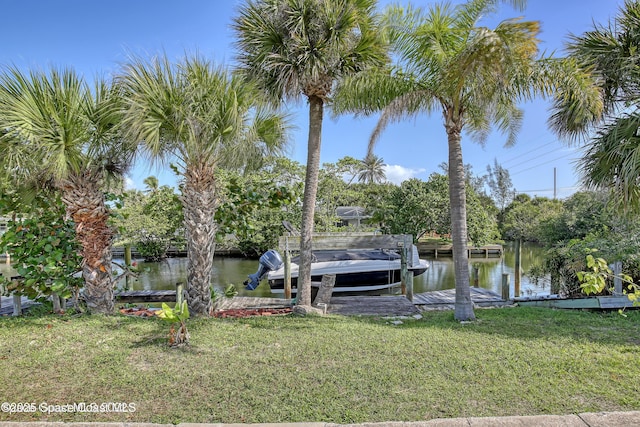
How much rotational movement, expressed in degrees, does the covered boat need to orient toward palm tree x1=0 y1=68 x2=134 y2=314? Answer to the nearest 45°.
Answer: approximately 135° to its right

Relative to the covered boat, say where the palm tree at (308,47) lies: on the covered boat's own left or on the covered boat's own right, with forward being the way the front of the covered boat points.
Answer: on the covered boat's own right

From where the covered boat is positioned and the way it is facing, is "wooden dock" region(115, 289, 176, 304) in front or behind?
behind

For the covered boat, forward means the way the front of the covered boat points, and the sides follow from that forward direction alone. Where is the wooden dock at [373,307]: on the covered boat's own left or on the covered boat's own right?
on the covered boat's own right

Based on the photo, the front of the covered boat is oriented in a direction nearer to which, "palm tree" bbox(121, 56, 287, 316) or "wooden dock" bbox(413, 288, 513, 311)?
the wooden dock

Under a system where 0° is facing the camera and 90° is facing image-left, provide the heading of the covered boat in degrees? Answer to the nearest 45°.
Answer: approximately 270°

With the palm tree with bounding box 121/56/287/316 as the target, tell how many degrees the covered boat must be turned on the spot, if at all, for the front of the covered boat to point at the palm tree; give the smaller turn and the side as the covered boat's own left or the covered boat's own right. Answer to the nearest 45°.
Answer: approximately 90° to the covered boat's own right

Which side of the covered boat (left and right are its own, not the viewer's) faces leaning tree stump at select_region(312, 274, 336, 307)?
right
